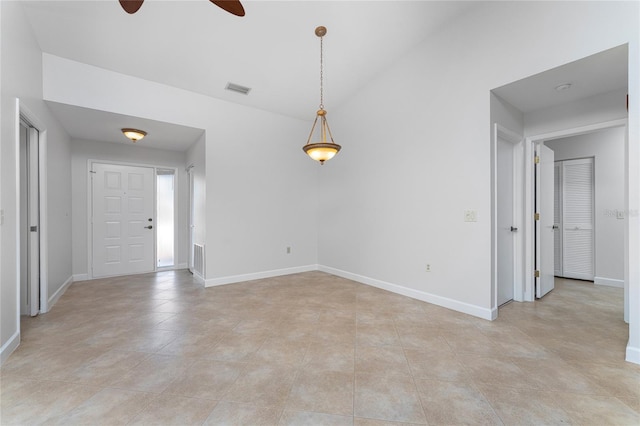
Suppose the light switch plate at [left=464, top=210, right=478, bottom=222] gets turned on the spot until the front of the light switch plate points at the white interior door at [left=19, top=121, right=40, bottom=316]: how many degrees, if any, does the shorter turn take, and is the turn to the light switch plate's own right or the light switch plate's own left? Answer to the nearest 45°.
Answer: approximately 45° to the light switch plate's own right

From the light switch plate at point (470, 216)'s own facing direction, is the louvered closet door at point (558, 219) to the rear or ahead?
to the rear

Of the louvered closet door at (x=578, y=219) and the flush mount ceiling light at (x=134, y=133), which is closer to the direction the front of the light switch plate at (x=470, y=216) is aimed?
the flush mount ceiling light

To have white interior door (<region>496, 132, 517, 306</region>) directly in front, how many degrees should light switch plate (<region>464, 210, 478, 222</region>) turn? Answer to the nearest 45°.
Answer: approximately 135° to its left

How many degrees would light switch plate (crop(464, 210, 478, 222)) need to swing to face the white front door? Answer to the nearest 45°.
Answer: approximately 90° to its right

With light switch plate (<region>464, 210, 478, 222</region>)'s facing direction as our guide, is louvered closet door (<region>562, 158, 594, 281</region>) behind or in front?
behind

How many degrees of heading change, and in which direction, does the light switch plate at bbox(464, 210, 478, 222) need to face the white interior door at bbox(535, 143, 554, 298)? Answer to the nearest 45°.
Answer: approximately 135° to its left

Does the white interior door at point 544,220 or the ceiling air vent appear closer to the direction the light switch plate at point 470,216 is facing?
the ceiling air vent

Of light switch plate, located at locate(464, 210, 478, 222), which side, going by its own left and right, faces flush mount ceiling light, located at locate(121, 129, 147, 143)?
right

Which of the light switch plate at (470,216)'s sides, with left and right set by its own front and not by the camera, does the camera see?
front
